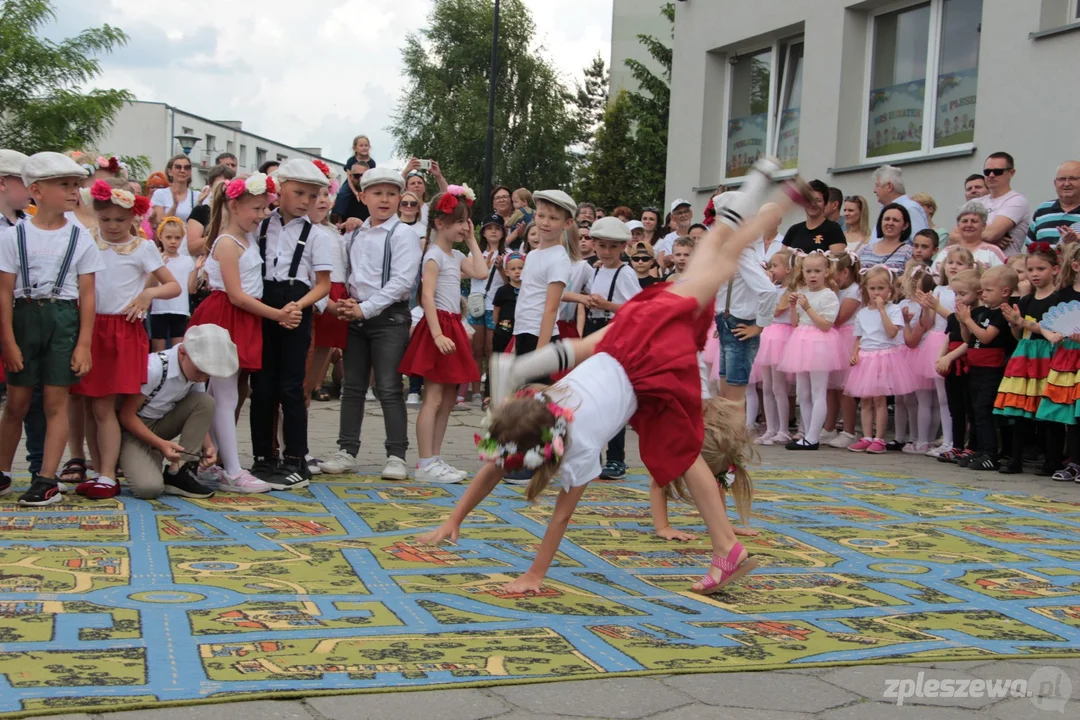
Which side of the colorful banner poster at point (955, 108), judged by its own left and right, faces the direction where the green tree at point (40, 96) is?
right

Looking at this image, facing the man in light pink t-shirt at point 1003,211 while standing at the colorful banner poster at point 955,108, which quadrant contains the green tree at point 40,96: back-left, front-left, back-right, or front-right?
back-right

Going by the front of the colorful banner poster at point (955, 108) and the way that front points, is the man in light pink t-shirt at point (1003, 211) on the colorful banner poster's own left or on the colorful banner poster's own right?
on the colorful banner poster's own left

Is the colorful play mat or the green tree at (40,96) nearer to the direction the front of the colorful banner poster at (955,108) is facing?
the colorful play mat

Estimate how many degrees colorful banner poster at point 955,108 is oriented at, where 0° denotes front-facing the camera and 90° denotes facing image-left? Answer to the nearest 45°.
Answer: approximately 45°
